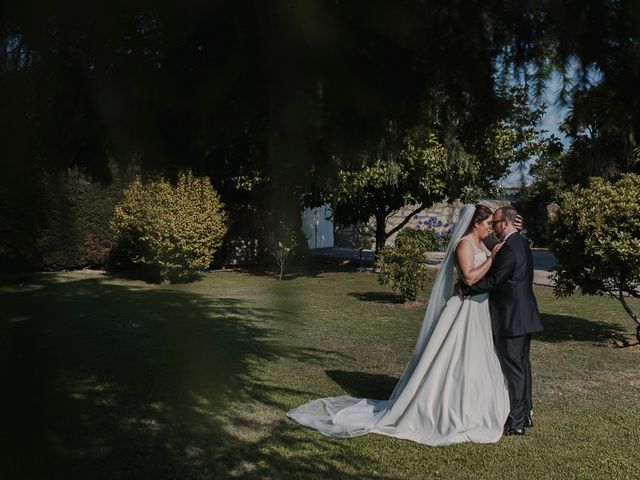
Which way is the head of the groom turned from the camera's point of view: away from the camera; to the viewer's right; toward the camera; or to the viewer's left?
to the viewer's left

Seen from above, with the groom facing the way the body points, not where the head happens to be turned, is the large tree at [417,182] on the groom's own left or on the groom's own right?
on the groom's own right

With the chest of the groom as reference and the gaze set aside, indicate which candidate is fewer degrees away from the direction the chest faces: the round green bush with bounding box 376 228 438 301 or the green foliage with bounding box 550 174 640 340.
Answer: the round green bush

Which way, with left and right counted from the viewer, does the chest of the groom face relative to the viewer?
facing to the left of the viewer

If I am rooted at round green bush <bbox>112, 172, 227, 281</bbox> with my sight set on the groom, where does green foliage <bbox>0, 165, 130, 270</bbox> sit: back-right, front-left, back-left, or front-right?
back-right

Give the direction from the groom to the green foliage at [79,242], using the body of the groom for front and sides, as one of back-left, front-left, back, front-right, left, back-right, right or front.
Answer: front-right

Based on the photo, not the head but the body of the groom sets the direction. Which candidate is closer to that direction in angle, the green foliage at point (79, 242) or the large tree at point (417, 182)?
the green foliage

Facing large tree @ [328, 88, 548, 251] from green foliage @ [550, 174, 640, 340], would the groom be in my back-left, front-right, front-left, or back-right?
back-left

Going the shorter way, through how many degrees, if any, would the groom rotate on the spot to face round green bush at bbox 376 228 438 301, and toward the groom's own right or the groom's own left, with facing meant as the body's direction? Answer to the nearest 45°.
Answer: approximately 90° to the groom's own right

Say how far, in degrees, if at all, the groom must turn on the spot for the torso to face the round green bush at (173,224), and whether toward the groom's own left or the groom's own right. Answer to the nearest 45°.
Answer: approximately 45° to the groom's own right

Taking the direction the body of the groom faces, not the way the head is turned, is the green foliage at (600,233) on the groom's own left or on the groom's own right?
on the groom's own right
